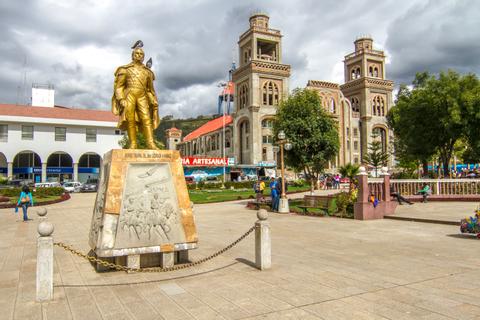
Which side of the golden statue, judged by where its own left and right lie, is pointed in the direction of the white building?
back

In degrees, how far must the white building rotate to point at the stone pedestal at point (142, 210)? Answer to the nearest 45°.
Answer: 0° — it already faces it

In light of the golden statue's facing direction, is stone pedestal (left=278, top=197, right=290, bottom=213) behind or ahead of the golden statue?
behind

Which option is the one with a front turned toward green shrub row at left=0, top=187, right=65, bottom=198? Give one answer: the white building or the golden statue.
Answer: the white building

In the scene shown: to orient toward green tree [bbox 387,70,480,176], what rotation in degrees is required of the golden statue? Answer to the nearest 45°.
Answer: approximately 135° to its left

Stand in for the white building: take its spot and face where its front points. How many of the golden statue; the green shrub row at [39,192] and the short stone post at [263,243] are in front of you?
3

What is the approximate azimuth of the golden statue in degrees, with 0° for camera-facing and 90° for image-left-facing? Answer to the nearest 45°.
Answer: approximately 0°

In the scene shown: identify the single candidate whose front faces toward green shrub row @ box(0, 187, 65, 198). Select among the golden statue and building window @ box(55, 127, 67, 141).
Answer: the building window
